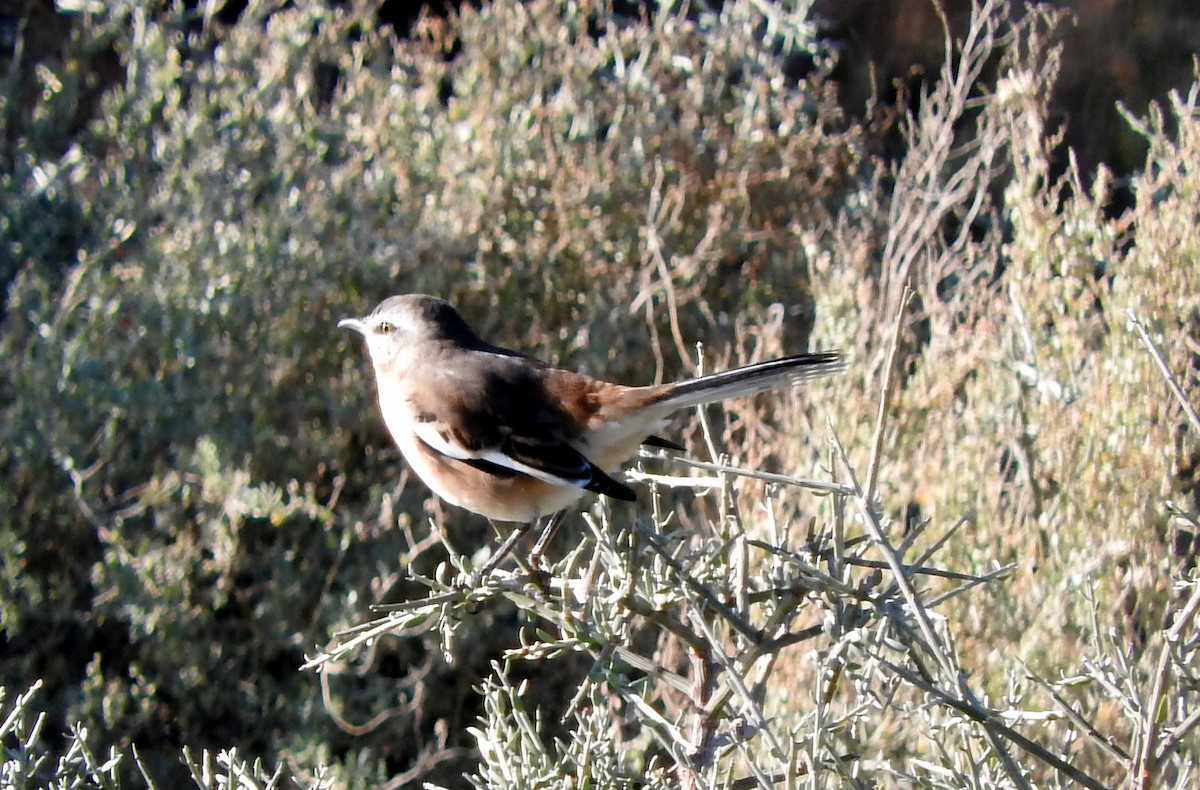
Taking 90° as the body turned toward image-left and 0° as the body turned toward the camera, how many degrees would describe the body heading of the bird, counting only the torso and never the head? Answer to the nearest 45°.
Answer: approximately 90°
